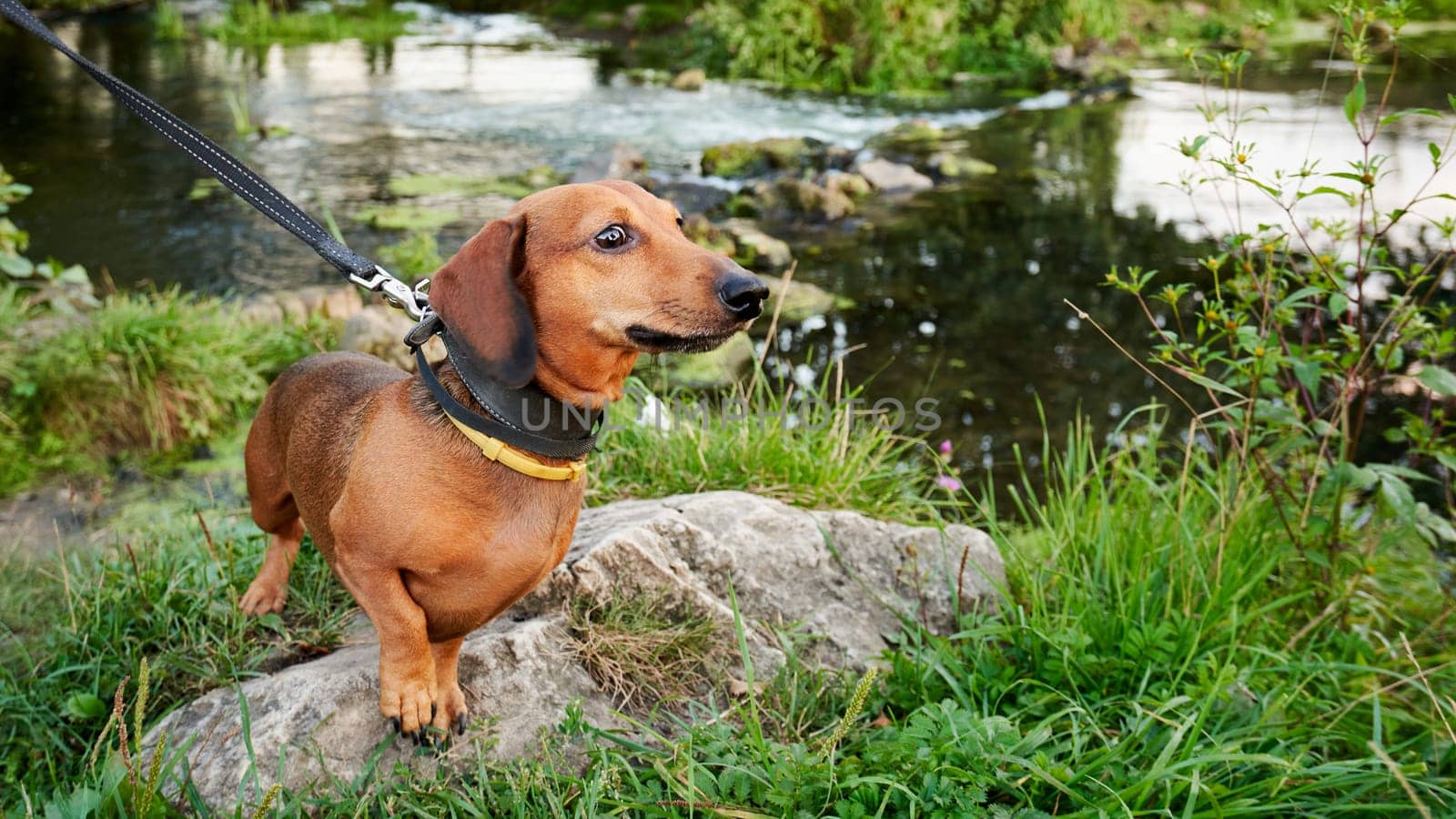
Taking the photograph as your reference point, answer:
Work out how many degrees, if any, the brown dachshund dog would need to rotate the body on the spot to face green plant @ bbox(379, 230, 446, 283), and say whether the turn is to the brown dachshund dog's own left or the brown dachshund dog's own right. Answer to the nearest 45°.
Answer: approximately 135° to the brown dachshund dog's own left

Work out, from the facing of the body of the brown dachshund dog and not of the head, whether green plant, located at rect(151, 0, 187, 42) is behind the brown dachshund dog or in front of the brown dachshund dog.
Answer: behind

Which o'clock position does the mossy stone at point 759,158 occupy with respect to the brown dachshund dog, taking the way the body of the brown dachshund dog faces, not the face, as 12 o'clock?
The mossy stone is roughly at 8 o'clock from the brown dachshund dog.

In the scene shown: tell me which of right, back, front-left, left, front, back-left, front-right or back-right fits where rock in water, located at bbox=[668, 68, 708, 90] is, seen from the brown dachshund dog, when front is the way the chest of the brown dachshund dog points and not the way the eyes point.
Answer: back-left

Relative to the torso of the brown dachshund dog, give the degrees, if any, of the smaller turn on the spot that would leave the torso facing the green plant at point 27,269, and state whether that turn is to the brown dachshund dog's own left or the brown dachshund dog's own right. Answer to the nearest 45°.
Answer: approximately 180°

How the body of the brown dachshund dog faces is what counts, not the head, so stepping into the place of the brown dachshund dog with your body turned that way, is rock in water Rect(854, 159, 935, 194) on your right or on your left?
on your left

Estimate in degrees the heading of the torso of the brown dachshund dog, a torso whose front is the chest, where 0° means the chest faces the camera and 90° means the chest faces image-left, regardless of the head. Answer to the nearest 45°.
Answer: approximately 315°
